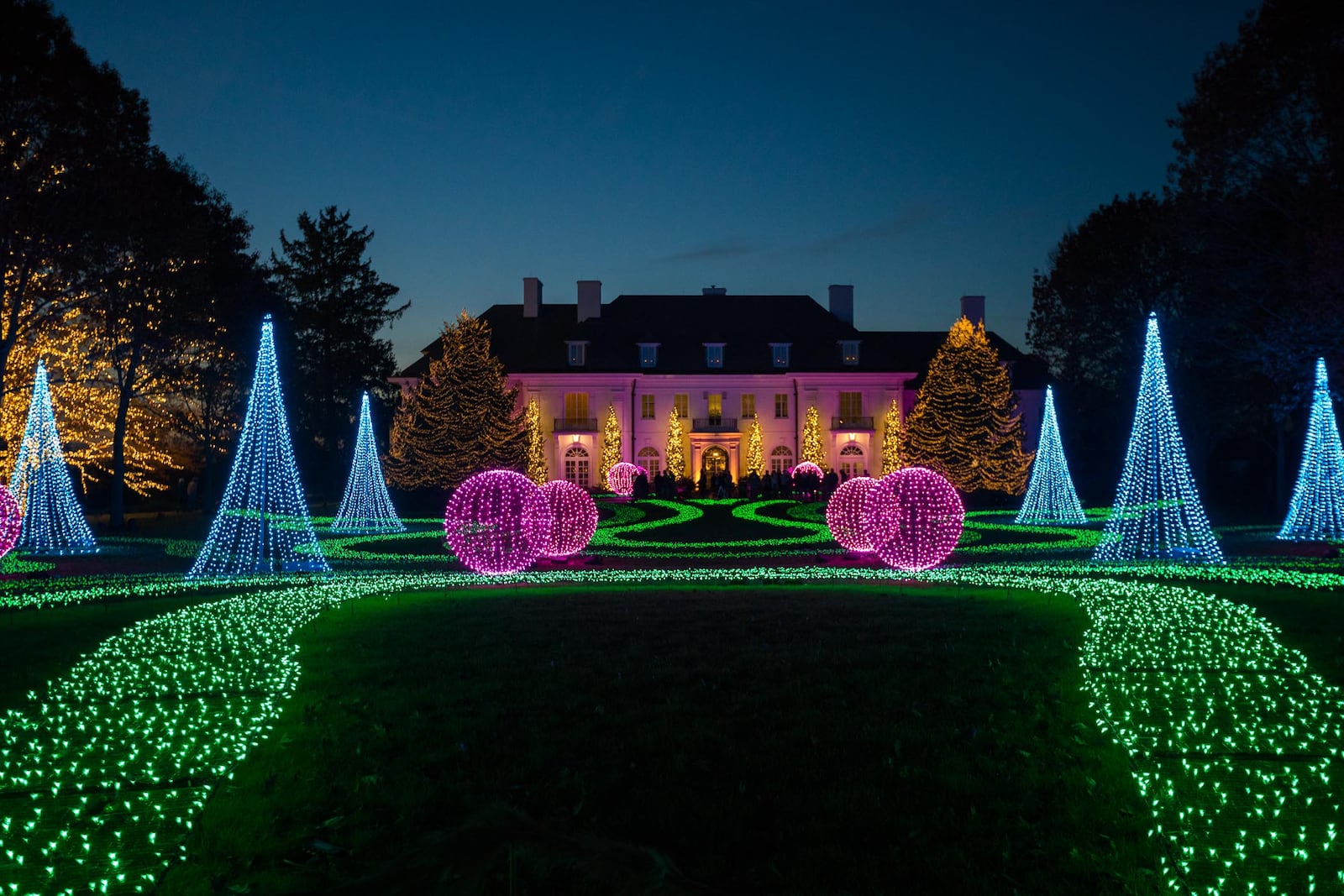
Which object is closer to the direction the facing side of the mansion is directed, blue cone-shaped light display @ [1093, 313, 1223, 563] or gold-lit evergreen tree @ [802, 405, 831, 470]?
the blue cone-shaped light display

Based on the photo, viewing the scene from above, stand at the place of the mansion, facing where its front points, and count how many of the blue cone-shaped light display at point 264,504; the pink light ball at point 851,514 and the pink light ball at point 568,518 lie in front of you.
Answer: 3

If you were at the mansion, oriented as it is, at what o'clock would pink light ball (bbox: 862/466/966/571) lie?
The pink light ball is roughly at 12 o'clock from the mansion.

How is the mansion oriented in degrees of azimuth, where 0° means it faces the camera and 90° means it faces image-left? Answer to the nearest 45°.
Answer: approximately 0°

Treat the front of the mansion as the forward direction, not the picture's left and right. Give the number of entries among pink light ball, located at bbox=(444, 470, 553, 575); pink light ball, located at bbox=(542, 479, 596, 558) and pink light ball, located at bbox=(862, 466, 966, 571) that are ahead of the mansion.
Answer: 3

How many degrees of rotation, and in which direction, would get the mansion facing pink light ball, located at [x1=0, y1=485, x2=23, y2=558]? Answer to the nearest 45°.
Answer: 0° — it already faces it

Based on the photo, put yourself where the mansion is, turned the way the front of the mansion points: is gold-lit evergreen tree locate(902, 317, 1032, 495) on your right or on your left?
on your left

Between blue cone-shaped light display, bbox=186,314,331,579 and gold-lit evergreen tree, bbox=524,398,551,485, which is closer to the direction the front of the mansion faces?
the blue cone-shaped light display

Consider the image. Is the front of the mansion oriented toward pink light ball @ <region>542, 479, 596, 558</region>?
yes
